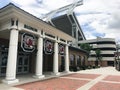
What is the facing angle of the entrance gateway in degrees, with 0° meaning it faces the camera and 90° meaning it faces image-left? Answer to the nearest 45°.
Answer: approximately 315°
